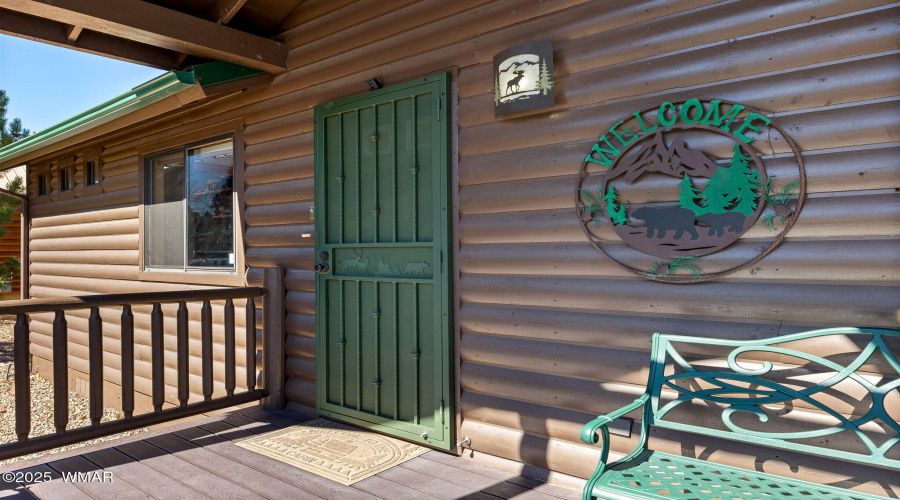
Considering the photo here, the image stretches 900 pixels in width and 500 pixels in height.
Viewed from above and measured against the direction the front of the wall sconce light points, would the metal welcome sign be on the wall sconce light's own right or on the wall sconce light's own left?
on the wall sconce light's own left

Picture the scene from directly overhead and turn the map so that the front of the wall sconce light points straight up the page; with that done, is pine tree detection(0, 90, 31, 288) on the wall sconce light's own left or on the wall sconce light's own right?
on the wall sconce light's own right

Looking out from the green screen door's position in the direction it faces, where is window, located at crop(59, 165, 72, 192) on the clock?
The window is roughly at 3 o'clock from the green screen door.

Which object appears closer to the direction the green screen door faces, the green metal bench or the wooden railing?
the wooden railing

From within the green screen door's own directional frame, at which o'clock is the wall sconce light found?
The wall sconce light is roughly at 9 o'clock from the green screen door.

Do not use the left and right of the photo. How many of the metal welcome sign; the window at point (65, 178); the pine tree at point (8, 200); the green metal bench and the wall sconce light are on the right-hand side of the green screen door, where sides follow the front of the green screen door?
2

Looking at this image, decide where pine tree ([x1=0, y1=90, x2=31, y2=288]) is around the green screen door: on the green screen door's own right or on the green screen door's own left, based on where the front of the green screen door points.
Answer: on the green screen door's own right

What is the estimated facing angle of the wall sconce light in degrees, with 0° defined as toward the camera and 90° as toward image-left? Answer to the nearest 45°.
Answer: approximately 45°

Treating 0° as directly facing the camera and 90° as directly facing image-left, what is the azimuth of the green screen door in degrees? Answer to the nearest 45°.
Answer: approximately 45°
